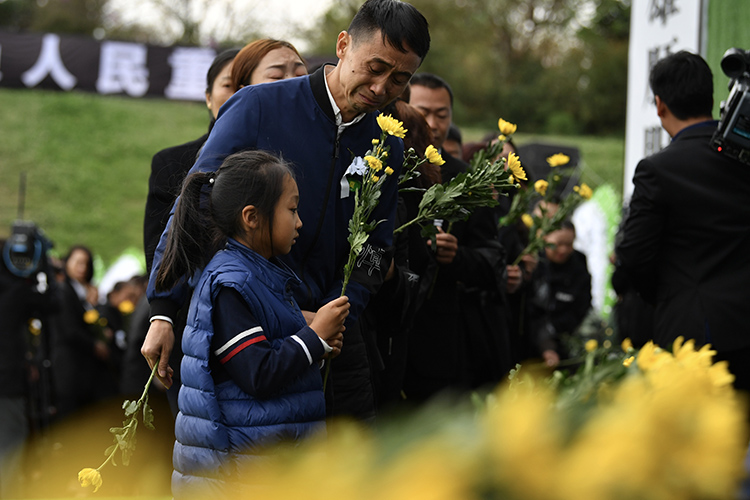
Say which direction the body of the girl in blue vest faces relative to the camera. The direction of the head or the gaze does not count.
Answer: to the viewer's right

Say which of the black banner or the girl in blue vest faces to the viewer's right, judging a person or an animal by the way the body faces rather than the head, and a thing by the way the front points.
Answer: the girl in blue vest

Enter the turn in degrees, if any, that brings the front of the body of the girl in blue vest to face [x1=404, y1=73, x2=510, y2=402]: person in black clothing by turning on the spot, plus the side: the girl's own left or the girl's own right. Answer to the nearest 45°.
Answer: approximately 45° to the girl's own left

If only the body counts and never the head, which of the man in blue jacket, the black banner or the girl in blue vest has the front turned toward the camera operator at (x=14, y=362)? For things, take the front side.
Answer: the black banner

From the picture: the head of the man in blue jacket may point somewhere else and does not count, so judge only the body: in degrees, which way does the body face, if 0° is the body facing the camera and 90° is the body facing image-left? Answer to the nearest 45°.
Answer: approximately 315°

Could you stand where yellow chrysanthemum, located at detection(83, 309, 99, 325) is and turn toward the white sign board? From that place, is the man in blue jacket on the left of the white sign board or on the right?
right

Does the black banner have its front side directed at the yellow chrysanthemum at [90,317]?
yes

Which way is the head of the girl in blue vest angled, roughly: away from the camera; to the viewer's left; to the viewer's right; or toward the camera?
to the viewer's right

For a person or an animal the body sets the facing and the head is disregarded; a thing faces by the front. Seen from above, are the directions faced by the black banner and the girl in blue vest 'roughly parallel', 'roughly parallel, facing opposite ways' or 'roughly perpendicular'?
roughly perpendicular

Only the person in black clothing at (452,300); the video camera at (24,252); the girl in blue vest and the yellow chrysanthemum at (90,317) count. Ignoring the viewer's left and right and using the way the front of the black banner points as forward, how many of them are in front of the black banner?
4

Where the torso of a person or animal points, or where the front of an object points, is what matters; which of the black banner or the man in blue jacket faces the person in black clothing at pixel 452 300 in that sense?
the black banner
